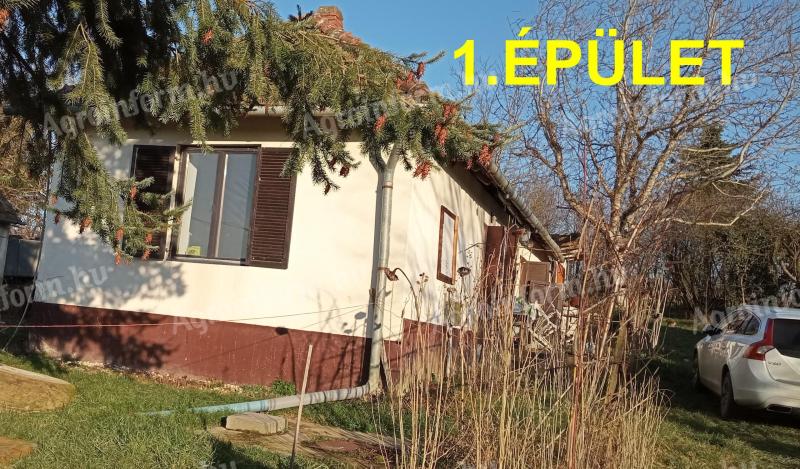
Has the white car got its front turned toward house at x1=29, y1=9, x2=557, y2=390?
no

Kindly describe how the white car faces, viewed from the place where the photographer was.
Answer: facing away from the viewer and to the left of the viewer

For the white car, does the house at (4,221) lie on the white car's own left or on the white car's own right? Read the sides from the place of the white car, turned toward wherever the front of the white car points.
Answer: on the white car's own left

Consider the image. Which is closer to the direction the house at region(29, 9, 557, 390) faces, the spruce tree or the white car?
the spruce tree

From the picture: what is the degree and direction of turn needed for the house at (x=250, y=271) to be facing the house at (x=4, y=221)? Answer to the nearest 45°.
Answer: approximately 90° to its right

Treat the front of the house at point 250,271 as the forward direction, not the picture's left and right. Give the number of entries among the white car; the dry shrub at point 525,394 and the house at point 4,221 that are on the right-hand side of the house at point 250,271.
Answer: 1

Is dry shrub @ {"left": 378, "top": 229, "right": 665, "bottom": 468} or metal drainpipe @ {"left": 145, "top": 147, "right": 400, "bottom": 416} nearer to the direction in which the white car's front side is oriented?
the metal drainpipe

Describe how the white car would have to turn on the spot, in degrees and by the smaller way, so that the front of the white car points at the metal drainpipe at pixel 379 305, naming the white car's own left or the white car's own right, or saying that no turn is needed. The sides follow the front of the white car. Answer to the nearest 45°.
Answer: approximately 90° to the white car's own left

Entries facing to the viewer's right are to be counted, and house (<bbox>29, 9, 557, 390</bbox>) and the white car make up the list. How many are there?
0

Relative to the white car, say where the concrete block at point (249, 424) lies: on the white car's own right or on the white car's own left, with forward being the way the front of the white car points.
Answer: on the white car's own left

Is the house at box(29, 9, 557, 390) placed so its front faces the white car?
no

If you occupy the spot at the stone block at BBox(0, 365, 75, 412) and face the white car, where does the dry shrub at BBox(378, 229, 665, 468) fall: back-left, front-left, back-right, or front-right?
front-right

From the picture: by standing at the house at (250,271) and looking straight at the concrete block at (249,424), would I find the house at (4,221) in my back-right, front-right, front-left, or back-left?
back-right

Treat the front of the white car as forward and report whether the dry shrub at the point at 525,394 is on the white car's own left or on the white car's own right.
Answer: on the white car's own left

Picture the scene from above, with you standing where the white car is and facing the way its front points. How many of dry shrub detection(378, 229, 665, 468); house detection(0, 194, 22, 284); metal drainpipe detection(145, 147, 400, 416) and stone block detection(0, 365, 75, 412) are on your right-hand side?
0

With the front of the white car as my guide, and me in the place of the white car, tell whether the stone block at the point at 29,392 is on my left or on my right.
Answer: on my left
